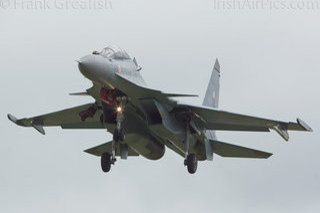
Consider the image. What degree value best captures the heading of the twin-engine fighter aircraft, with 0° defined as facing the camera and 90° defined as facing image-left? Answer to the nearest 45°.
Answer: approximately 0°
